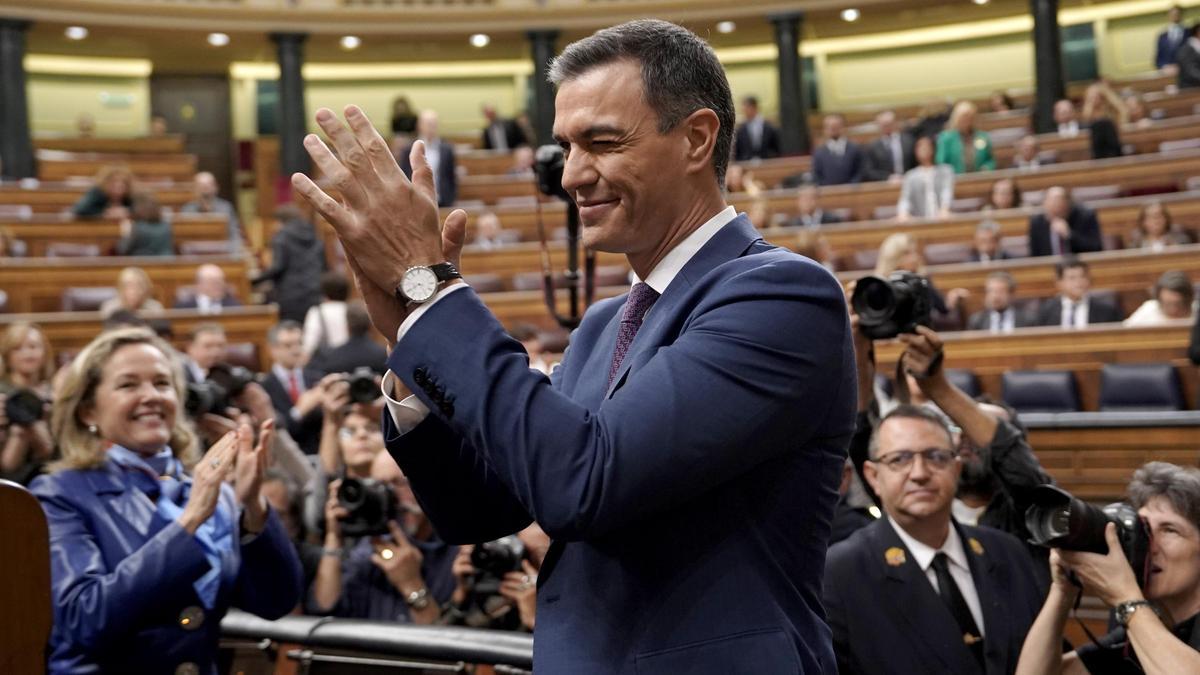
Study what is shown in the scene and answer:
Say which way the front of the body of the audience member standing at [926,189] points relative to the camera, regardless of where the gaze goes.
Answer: toward the camera

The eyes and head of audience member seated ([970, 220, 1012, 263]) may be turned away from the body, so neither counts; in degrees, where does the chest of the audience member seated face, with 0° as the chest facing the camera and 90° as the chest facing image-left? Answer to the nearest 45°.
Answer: approximately 45°

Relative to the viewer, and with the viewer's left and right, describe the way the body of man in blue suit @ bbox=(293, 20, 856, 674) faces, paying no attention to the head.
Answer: facing the viewer and to the left of the viewer

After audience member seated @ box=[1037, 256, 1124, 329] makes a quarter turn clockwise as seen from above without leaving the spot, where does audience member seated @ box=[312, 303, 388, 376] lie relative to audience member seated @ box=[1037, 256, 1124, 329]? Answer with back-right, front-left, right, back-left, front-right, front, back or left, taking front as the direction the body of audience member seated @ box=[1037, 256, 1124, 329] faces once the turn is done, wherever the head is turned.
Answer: front-left

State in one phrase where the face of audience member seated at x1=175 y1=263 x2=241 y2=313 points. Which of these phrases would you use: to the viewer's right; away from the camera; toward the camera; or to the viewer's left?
toward the camera

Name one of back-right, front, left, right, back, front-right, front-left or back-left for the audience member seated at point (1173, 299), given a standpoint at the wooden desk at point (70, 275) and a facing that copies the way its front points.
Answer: front-left

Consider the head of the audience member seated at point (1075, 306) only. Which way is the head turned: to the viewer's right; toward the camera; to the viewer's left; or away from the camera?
toward the camera

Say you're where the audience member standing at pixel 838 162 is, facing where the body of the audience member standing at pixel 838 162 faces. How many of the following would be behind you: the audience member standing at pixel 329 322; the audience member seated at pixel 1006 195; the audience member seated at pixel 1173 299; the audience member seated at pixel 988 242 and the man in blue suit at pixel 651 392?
0

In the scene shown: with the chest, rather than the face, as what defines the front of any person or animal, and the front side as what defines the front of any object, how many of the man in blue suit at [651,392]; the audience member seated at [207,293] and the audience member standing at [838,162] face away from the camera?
0

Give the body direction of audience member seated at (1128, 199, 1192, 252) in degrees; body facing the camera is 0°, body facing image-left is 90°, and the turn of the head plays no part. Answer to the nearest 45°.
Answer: approximately 0°

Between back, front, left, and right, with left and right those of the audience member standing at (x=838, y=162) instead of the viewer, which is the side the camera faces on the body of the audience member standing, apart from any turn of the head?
front

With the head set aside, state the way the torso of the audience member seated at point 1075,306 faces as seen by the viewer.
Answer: toward the camera

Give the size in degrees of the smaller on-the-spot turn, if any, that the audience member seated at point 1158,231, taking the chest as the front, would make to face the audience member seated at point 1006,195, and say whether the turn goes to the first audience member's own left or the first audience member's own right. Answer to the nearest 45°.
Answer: approximately 135° to the first audience member's own right
